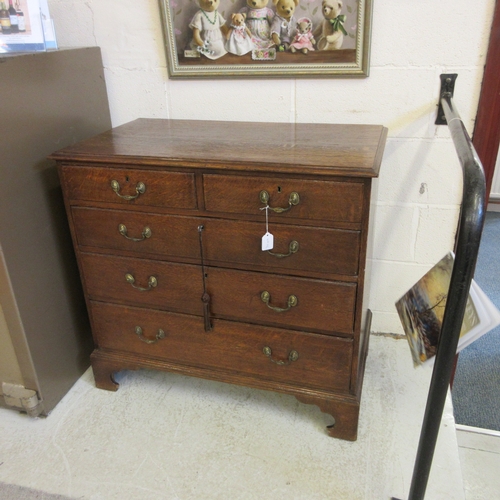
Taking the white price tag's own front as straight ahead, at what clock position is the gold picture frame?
The gold picture frame is roughly at 6 o'clock from the white price tag.

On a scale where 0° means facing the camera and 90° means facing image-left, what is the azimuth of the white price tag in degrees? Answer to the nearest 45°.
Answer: approximately 0°

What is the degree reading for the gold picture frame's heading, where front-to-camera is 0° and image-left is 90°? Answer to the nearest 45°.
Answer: approximately 0°

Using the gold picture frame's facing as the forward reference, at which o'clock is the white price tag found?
The white price tag is roughly at 12 o'clock from the gold picture frame.

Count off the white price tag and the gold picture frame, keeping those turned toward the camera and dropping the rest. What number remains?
2
